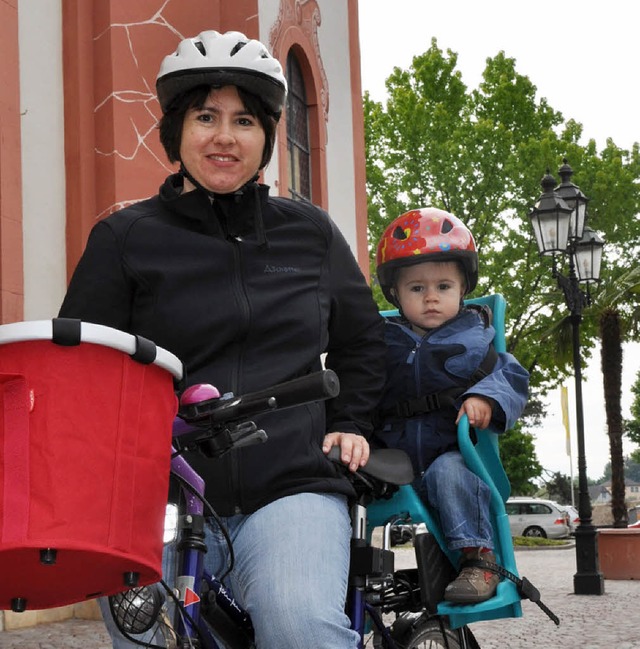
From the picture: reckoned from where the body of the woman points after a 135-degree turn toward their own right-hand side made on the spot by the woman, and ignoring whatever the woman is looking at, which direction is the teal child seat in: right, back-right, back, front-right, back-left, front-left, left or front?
right

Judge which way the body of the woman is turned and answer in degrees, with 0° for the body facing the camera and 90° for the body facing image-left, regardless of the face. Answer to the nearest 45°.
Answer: approximately 0°

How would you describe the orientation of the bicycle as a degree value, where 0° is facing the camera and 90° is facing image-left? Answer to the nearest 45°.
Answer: approximately 45°

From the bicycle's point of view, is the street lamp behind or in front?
behind

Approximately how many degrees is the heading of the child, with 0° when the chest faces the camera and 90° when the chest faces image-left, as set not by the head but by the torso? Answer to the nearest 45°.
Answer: approximately 45°

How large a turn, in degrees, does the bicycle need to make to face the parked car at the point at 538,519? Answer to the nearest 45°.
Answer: approximately 135° to its right
